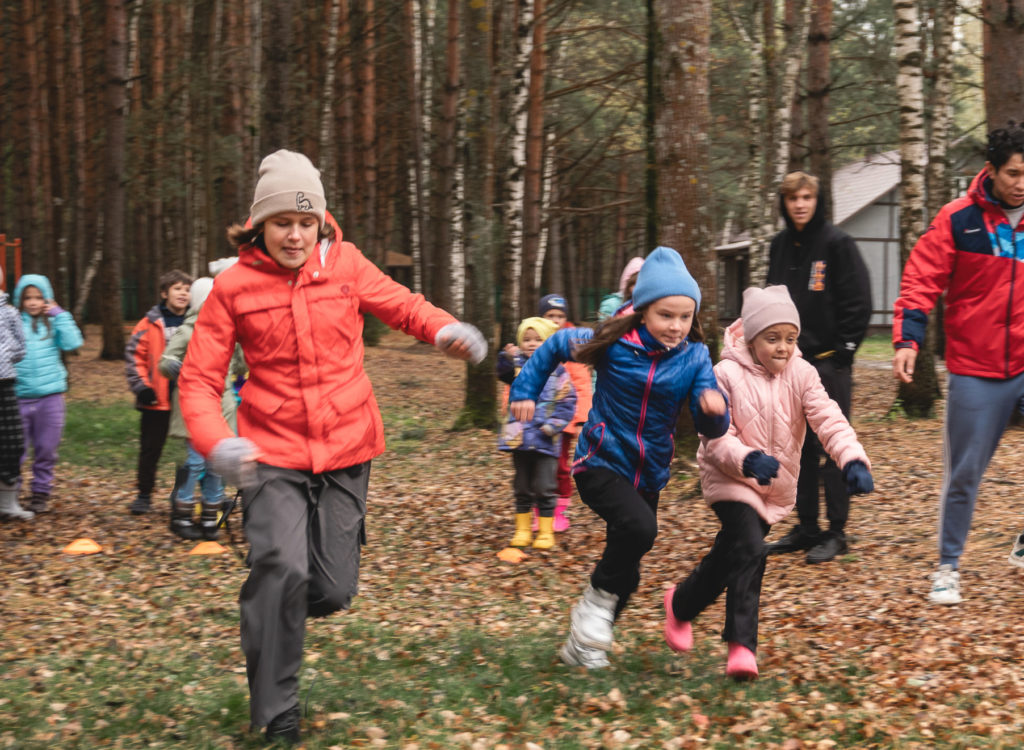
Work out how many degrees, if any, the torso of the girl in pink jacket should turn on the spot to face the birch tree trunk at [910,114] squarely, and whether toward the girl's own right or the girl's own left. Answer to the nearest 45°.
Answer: approximately 135° to the girl's own left

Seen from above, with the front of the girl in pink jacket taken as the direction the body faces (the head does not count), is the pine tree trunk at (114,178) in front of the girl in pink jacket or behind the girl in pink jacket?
behind

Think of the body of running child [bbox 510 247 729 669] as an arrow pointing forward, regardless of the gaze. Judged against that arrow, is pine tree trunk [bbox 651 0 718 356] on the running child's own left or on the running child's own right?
on the running child's own left

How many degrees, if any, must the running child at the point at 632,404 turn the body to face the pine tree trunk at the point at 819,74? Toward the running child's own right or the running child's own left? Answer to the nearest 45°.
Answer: approximately 135° to the running child's own left

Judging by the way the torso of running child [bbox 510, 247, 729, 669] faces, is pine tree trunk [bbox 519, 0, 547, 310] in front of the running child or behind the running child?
behind

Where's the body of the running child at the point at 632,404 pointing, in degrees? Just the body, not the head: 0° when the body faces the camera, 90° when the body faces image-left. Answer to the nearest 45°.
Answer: approximately 315°

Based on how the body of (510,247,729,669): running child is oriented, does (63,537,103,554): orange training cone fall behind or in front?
behind

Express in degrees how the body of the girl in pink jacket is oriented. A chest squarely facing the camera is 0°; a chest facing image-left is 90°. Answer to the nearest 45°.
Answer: approximately 315°
